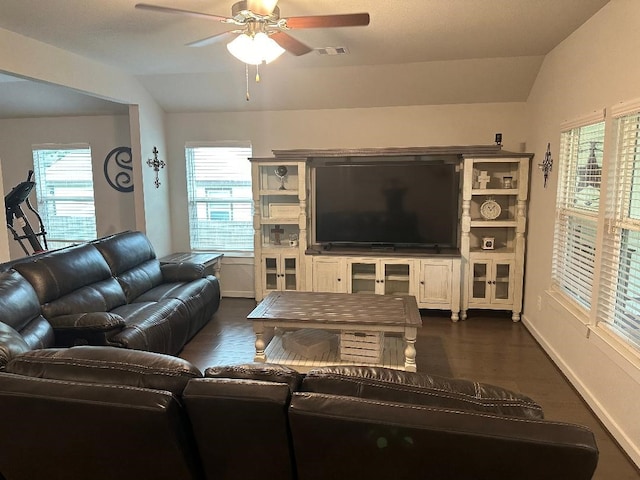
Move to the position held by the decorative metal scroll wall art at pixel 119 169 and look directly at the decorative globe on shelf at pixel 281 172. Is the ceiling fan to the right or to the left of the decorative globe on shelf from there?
right

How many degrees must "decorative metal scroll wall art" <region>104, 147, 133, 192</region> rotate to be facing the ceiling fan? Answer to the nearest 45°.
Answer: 0° — it already faces it

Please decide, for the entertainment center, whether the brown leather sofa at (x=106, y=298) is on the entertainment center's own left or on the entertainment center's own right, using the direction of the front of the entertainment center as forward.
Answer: on the entertainment center's own right

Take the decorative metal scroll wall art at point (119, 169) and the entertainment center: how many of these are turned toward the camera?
2

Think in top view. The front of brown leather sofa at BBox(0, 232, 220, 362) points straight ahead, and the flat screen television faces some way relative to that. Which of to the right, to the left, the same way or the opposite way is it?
to the right

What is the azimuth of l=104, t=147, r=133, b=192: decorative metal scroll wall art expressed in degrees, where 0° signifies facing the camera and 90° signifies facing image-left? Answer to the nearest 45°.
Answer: approximately 0°

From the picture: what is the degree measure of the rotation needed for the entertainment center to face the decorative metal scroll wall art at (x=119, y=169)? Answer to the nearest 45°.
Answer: approximately 90° to its right

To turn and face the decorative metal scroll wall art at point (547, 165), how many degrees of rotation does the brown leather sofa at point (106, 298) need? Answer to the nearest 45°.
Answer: approximately 45° to its left

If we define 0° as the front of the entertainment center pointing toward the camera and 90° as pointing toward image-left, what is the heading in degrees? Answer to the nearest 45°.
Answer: approximately 0°
